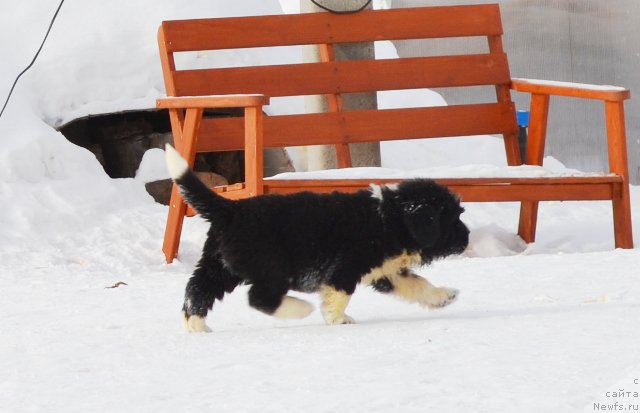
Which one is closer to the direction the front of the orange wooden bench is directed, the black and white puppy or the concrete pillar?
the black and white puppy

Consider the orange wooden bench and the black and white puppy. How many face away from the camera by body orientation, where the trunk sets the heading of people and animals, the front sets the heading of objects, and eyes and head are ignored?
0

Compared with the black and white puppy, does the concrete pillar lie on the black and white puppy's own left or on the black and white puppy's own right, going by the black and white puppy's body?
on the black and white puppy's own left

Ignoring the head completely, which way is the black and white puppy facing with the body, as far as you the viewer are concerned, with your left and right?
facing to the right of the viewer

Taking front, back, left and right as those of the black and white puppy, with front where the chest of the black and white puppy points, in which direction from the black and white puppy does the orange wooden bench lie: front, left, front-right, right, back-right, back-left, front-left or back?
left

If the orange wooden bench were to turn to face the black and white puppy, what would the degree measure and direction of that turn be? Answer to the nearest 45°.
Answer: approximately 45° to its right

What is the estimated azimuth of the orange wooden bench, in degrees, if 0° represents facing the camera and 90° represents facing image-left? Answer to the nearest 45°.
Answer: approximately 315°
